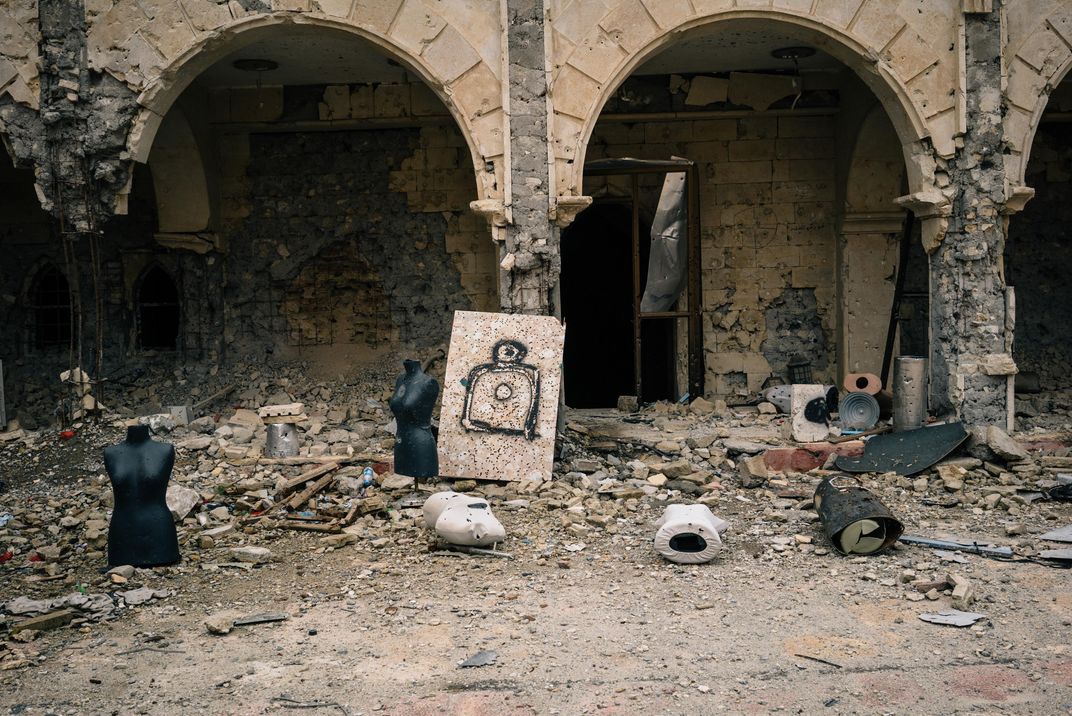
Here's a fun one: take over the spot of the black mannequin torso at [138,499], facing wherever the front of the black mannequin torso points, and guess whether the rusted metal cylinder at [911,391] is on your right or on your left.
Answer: on your left

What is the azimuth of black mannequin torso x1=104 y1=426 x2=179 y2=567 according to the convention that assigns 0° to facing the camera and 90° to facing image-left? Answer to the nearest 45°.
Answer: approximately 0°

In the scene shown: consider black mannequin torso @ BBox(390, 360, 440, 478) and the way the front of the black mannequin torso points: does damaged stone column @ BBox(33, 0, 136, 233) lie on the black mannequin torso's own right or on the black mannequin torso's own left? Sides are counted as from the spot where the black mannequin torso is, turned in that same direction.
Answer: on the black mannequin torso's own right

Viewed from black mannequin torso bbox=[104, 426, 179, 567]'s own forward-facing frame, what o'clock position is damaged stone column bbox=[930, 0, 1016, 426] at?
The damaged stone column is roughly at 9 o'clock from the black mannequin torso.

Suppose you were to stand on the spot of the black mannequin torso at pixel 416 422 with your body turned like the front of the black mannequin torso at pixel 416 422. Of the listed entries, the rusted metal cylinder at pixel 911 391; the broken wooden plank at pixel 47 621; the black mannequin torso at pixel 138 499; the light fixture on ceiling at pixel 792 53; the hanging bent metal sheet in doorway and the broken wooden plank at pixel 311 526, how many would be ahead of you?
3

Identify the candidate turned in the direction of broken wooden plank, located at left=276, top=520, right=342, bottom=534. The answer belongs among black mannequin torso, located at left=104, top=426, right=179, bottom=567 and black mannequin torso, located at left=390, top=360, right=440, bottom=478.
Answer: black mannequin torso, located at left=390, top=360, right=440, bottom=478

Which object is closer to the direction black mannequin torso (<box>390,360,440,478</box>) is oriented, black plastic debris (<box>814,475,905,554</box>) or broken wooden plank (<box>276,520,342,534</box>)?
the broken wooden plank

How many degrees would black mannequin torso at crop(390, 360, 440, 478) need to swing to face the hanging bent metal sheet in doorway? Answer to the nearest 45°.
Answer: approximately 180°

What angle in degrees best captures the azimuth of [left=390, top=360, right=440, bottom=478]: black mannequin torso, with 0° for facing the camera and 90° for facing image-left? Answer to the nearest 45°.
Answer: approximately 45°

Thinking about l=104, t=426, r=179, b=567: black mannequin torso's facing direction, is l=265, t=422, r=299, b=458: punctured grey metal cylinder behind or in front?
behind

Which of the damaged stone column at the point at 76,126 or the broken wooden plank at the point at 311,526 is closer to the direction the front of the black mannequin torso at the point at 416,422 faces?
the broken wooden plank
